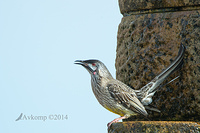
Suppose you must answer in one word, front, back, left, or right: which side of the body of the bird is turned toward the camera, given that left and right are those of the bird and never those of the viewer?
left
